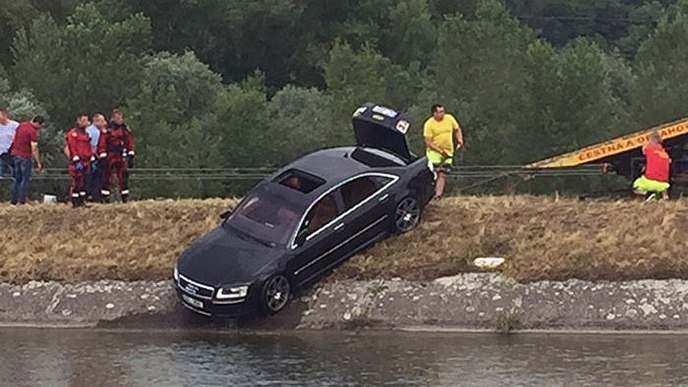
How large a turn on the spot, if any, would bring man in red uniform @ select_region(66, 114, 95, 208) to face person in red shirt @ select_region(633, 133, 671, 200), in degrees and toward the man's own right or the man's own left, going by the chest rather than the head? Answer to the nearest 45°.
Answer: approximately 45° to the man's own left

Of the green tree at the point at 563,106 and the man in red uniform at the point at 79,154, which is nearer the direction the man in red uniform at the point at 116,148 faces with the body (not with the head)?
the man in red uniform

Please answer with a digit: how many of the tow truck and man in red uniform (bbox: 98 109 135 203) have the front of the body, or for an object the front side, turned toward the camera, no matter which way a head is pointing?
1

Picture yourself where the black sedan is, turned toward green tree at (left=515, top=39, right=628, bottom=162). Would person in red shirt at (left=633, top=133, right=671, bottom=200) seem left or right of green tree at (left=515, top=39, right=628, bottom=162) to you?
right

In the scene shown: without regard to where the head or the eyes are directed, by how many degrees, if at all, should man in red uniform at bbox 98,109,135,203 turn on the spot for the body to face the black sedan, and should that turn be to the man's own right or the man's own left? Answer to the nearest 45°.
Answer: approximately 45° to the man's own left

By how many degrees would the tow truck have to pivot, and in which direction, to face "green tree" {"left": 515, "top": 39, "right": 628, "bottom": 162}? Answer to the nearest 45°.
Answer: approximately 90° to its left

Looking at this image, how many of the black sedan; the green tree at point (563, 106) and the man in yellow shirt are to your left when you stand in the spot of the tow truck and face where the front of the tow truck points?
1

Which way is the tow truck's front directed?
to the viewer's right

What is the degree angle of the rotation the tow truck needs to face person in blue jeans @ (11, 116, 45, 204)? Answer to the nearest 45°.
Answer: approximately 180°

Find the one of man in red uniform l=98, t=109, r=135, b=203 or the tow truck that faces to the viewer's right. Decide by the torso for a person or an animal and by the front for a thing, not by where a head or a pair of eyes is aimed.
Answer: the tow truck

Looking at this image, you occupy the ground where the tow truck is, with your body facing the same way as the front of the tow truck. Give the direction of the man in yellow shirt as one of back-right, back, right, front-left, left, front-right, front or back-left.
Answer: back-right
